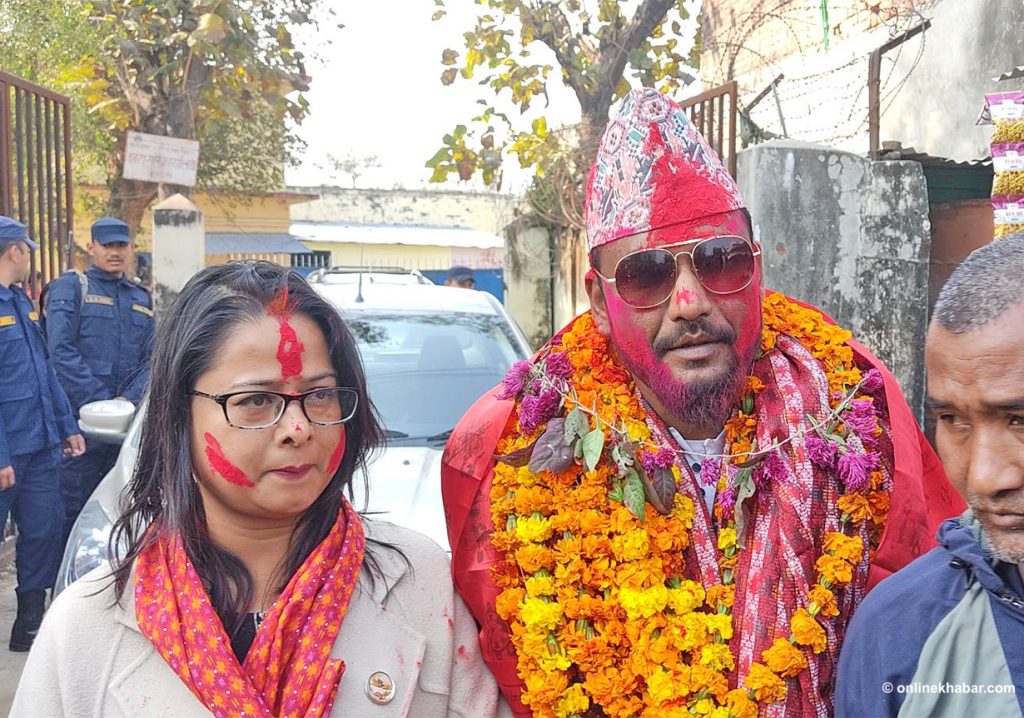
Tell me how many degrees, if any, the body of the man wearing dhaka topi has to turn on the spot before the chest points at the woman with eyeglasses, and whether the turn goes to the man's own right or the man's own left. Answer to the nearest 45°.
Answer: approximately 45° to the man's own right

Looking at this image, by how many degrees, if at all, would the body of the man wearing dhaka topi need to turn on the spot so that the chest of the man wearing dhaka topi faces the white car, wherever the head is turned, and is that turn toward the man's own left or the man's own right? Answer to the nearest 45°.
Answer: approximately 135° to the man's own right

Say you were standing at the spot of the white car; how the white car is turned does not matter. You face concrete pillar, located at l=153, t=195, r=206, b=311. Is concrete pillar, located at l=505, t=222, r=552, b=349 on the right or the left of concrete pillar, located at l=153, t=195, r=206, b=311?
right

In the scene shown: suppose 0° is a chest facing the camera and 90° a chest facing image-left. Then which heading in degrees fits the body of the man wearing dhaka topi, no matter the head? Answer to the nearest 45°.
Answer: approximately 0°

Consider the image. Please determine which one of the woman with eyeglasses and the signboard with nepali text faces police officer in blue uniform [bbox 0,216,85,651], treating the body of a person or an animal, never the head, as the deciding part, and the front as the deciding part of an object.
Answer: the signboard with nepali text

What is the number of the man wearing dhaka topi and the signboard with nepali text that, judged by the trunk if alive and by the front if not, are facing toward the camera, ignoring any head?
2

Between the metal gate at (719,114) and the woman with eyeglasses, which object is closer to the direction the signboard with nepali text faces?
the woman with eyeglasses

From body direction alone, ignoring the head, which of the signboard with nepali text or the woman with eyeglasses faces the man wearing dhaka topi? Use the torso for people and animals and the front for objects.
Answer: the signboard with nepali text

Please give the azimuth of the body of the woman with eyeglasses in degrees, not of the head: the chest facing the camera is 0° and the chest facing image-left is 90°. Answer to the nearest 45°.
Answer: approximately 0°

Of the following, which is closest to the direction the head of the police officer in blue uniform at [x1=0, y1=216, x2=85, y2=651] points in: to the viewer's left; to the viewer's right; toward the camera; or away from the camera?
to the viewer's right

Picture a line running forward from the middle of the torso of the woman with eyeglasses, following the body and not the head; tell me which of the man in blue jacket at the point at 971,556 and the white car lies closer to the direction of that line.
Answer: the man in blue jacket

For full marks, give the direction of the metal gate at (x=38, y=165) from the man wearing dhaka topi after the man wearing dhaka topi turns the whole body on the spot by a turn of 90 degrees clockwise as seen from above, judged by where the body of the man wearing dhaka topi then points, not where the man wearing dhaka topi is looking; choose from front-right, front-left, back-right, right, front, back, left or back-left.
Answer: front-right
